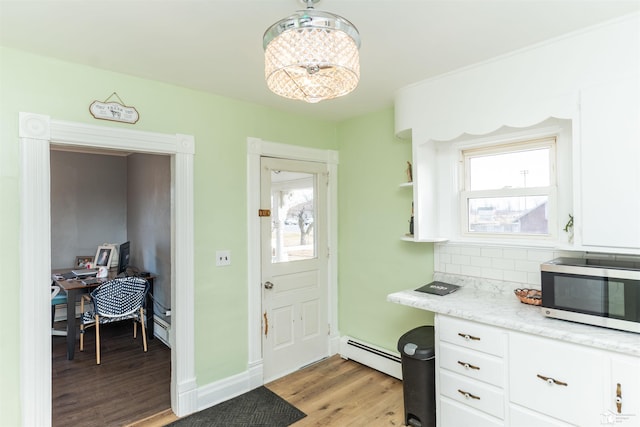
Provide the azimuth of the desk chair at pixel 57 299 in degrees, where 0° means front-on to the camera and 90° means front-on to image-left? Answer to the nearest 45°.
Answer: approximately 270°

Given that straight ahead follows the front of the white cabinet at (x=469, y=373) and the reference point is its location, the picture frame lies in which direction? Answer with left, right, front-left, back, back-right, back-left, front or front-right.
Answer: front-right

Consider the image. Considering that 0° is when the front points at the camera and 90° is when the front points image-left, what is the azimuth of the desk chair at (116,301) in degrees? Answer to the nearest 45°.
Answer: approximately 135°

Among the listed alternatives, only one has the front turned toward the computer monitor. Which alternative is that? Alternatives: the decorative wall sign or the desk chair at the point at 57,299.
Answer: the desk chair

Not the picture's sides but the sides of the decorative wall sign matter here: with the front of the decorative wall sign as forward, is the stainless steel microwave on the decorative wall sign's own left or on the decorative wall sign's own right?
on the decorative wall sign's own left

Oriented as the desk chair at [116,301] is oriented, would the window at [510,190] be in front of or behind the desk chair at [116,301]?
behind

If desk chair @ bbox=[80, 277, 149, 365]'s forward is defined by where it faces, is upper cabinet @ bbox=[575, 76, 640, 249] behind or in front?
behind

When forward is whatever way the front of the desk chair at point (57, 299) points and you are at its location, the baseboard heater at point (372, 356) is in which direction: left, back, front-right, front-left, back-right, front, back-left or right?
front-right
